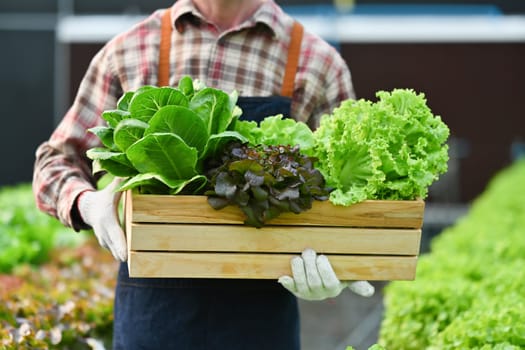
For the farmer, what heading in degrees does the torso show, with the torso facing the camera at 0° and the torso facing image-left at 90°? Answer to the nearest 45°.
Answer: approximately 0°

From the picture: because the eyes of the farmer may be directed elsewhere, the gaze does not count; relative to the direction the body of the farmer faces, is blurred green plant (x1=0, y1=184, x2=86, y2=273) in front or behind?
behind
